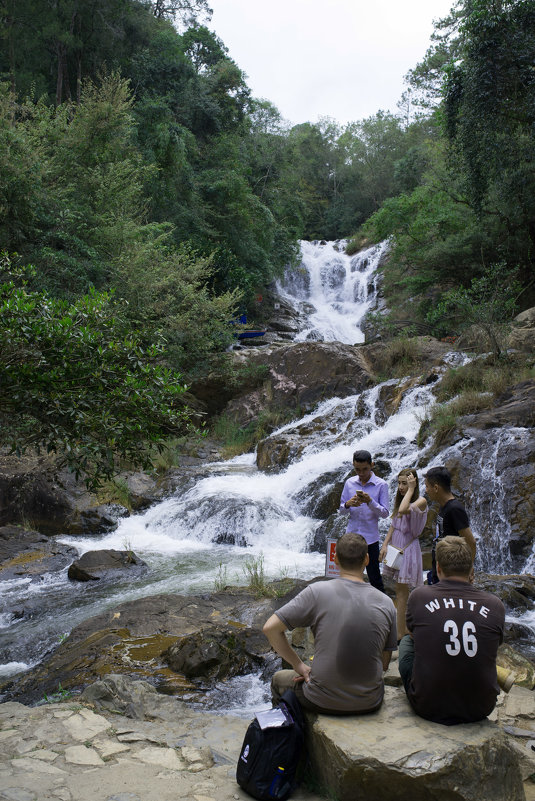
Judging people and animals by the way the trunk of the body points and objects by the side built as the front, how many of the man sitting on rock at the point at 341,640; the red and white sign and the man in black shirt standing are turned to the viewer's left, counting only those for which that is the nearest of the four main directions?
1

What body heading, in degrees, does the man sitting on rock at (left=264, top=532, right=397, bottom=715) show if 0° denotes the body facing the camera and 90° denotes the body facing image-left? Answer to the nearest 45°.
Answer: approximately 180°

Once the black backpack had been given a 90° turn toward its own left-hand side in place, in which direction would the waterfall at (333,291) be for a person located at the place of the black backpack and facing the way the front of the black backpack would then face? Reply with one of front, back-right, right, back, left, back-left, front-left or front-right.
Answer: back-left

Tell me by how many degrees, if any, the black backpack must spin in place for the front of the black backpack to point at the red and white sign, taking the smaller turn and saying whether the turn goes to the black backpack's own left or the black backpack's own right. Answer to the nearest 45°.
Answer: approximately 135° to the black backpack's own right

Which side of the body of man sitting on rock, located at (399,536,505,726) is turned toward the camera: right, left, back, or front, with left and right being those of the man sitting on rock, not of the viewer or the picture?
back

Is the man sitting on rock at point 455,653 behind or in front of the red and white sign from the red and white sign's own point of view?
in front

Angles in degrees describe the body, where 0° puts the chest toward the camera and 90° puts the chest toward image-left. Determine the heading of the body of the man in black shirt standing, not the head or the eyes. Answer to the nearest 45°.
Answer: approximately 90°

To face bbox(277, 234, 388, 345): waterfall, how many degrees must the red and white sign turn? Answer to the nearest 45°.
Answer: approximately 180°

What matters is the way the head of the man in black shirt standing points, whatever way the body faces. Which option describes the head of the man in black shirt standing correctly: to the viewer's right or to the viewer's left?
to the viewer's left

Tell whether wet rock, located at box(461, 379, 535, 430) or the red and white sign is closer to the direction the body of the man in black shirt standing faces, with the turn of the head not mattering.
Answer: the red and white sign

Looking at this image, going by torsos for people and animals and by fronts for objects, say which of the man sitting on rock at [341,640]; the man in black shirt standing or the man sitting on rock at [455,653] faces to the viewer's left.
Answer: the man in black shirt standing

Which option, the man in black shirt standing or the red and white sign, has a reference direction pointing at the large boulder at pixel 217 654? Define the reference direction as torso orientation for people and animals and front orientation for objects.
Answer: the man in black shirt standing

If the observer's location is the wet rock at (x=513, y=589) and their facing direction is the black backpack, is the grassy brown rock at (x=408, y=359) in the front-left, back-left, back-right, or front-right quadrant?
back-right

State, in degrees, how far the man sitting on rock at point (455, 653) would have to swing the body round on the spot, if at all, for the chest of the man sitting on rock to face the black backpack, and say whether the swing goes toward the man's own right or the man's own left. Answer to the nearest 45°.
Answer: approximately 90° to the man's own left
